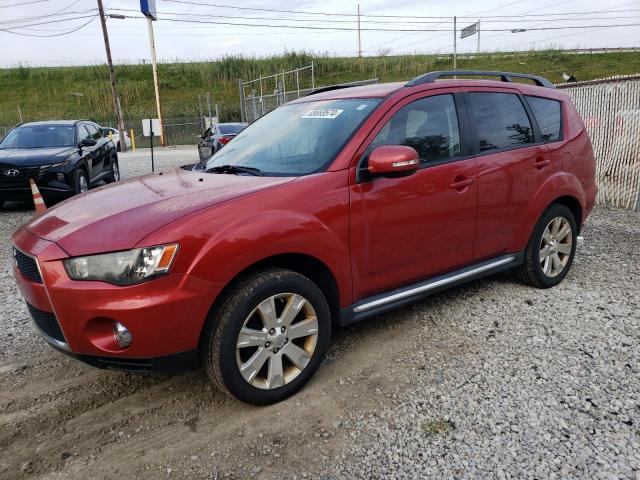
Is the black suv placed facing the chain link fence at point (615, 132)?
no

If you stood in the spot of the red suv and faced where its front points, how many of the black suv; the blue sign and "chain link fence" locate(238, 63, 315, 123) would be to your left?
0

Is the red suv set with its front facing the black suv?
no

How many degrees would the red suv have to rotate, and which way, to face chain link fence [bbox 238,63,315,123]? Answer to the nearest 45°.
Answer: approximately 135° to its right

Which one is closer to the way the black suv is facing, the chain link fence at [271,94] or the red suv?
the red suv

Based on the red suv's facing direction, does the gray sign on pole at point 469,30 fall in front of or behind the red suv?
behind

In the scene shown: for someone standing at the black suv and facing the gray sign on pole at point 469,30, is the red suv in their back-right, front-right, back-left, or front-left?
back-right

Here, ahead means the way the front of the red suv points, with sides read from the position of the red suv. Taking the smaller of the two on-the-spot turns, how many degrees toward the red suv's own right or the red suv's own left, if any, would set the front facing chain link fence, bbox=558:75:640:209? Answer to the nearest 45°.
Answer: approximately 180°

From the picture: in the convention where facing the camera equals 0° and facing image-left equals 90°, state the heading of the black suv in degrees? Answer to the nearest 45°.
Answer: approximately 45°

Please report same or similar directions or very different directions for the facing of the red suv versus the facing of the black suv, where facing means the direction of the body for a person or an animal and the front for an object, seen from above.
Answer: same or similar directions

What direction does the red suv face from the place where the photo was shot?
facing the viewer and to the left of the viewer

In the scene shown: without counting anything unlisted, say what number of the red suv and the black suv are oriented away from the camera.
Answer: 0

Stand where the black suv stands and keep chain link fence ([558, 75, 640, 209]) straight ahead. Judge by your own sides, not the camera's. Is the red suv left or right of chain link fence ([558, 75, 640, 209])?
right

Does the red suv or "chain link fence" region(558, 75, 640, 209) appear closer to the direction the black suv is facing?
the red suv

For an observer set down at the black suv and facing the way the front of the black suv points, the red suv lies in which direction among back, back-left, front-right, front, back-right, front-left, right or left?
front-left

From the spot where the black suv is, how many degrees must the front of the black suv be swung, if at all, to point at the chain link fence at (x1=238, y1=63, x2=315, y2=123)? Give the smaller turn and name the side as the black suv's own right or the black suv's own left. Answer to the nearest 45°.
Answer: approximately 180°

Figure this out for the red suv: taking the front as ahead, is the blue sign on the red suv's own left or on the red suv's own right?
on the red suv's own right
